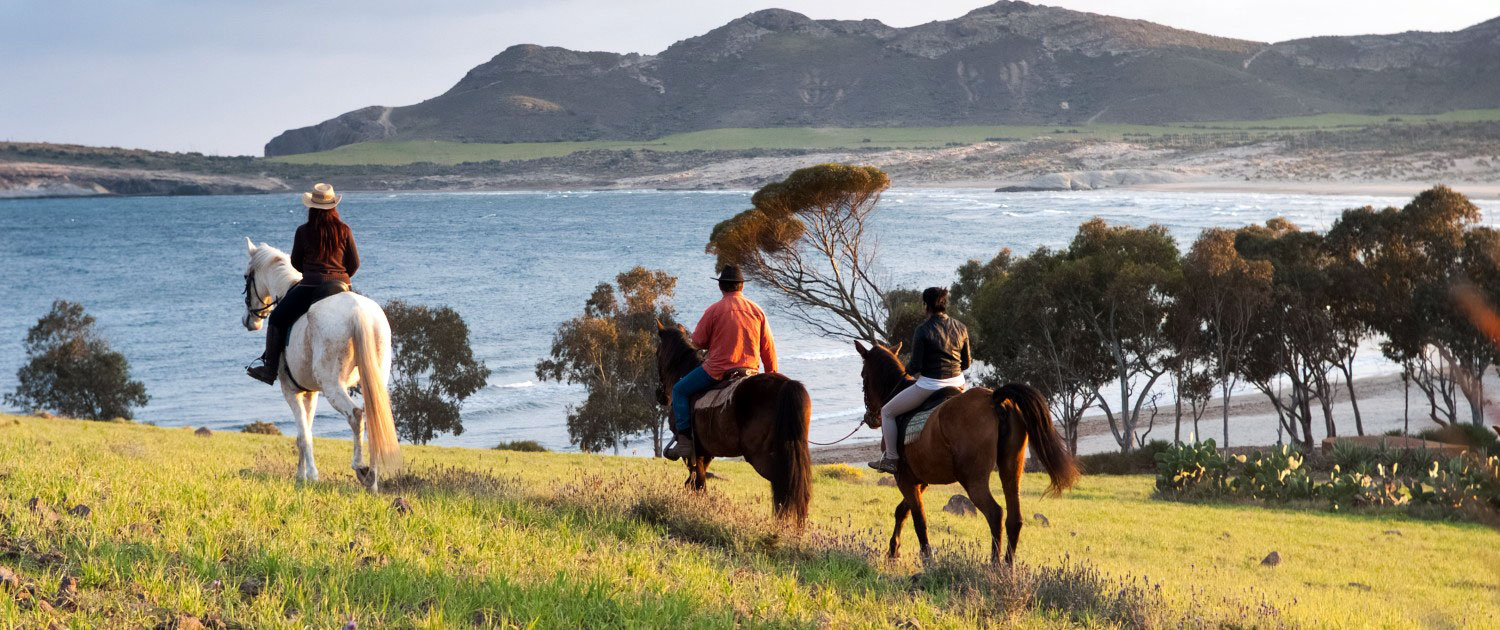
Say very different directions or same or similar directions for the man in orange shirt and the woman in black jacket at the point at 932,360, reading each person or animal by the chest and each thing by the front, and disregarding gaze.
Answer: same or similar directions

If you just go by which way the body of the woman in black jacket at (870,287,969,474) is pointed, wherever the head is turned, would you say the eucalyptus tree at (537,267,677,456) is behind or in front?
in front

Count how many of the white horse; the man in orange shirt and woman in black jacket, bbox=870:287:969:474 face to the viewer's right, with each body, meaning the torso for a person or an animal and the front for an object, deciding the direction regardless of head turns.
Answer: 0

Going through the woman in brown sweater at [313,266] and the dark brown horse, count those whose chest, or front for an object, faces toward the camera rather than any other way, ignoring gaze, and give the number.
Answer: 0

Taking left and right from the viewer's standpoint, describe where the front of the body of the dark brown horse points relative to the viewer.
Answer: facing away from the viewer and to the left of the viewer

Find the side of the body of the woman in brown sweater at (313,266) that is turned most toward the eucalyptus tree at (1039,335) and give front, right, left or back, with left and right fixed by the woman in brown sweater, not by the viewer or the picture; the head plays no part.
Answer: right

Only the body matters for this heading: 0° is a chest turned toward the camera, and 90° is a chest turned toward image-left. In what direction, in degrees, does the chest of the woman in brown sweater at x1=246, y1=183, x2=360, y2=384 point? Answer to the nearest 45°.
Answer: approximately 135°

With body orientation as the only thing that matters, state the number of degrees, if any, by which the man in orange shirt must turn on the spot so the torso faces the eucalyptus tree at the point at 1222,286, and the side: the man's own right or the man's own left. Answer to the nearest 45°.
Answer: approximately 90° to the man's own right

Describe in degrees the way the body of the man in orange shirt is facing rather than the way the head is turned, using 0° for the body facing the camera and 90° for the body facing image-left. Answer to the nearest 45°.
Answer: approximately 135°

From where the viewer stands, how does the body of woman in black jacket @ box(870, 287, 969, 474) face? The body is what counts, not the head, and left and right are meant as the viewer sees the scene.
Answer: facing away from the viewer and to the left of the viewer

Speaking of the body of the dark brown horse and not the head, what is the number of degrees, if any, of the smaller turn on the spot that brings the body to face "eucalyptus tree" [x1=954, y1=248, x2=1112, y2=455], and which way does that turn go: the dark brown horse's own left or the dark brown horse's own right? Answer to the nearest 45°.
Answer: approximately 45° to the dark brown horse's own right

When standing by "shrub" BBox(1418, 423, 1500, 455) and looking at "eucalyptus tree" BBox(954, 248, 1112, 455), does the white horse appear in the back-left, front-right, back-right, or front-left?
front-left

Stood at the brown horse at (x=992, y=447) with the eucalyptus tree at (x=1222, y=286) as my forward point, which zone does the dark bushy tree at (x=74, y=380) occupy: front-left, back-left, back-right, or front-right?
front-left
